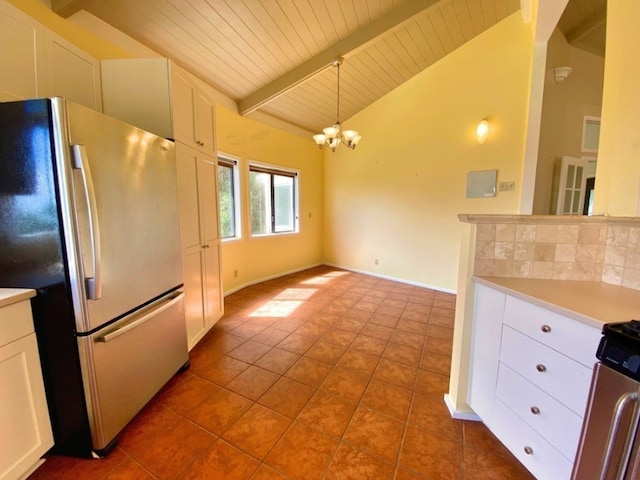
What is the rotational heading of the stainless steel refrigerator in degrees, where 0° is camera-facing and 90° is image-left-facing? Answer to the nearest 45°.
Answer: approximately 315°

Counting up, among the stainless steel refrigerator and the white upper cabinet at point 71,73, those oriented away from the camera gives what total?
0

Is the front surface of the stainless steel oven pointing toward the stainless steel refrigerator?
yes

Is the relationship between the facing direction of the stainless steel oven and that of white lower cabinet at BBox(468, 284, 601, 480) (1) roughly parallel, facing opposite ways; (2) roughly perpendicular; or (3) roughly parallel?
roughly parallel

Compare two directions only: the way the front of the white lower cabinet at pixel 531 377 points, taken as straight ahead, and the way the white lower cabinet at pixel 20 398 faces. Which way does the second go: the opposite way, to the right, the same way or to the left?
the opposite way

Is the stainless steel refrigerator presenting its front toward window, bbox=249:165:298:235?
no

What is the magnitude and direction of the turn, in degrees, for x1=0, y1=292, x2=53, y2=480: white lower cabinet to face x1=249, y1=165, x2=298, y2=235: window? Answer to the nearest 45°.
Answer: approximately 90° to its left

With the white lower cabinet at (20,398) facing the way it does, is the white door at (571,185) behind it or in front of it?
in front

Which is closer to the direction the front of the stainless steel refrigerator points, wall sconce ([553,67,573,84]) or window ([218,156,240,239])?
the wall sconce

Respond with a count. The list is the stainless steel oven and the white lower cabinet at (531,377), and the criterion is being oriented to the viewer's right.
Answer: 0

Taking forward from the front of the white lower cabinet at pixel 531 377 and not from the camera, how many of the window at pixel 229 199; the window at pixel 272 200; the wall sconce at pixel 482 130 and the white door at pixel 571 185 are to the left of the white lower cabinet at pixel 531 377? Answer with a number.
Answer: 0

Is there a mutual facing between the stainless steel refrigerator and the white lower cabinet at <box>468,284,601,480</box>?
yes

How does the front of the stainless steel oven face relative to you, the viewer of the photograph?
facing the viewer and to the left of the viewer

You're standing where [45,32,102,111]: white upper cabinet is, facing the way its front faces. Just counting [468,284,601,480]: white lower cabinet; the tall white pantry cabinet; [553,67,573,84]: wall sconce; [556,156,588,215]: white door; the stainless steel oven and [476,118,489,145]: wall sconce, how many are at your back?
0

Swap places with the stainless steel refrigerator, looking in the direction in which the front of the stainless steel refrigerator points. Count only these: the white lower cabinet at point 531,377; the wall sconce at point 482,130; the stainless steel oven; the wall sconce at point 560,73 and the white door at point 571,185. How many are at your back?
0

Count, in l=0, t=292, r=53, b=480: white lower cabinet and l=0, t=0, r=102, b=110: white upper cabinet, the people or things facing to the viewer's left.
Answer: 0

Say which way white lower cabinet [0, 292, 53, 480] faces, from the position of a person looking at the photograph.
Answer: facing the viewer and to the right of the viewer

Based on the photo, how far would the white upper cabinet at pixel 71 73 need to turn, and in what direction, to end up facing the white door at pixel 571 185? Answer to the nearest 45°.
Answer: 0° — it already faces it

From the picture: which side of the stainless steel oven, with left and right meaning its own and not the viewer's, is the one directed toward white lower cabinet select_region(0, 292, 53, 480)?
front

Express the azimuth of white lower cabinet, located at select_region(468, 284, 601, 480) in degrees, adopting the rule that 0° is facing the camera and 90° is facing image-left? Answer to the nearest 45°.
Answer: approximately 45°

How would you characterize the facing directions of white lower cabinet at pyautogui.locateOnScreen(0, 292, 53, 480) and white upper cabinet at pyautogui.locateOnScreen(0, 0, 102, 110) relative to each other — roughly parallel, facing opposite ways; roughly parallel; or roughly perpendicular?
roughly parallel

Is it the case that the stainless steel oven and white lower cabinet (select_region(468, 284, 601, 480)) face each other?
no

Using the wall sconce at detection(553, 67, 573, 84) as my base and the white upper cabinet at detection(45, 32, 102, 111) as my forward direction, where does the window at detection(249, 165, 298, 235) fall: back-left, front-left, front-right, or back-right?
front-right
